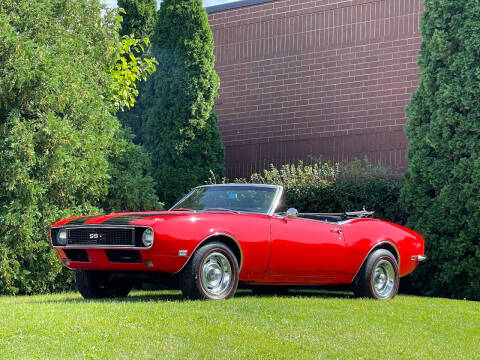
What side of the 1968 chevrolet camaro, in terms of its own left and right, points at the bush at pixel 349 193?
back

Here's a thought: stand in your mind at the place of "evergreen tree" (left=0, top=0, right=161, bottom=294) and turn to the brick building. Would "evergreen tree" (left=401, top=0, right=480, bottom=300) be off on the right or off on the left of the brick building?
right

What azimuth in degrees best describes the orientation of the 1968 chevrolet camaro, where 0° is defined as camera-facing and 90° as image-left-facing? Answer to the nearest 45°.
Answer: approximately 45°

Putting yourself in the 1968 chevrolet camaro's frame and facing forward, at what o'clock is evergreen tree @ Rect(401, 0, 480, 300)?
The evergreen tree is roughly at 6 o'clock from the 1968 chevrolet camaro.

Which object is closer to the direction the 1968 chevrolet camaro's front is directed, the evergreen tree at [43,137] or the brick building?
the evergreen tree

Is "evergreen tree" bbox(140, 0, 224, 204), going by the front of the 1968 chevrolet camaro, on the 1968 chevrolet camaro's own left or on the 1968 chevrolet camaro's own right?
on the 1968 chevrolet camaro's own right

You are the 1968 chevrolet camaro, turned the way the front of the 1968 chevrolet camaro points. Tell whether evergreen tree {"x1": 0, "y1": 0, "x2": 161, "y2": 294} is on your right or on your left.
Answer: on your right

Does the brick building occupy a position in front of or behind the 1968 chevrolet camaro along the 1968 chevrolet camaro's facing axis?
behind
